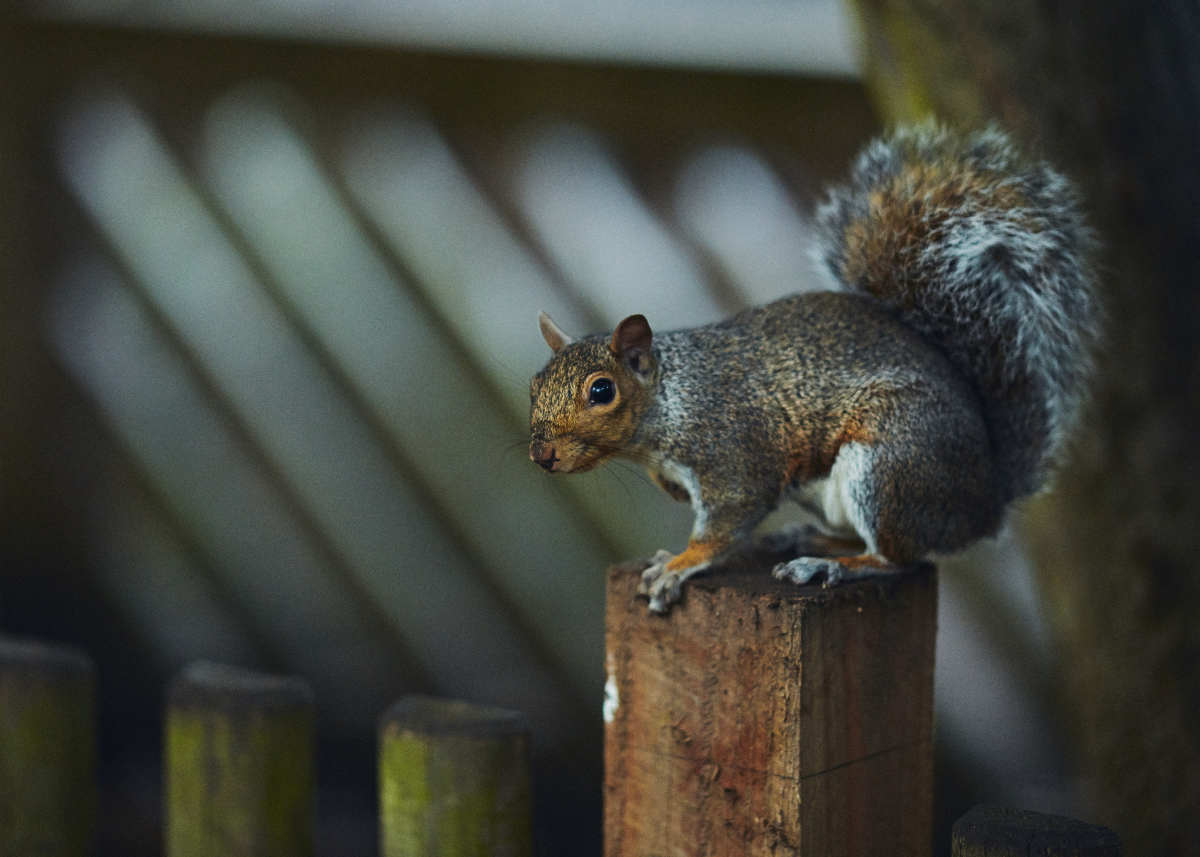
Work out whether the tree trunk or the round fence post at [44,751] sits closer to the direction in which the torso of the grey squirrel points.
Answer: the round fence post

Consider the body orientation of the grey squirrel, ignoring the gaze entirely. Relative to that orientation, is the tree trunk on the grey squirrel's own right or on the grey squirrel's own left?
on the grey squirrel's own right

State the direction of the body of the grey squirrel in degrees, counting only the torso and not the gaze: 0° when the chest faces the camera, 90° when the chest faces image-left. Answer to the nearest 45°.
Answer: approximately 90°

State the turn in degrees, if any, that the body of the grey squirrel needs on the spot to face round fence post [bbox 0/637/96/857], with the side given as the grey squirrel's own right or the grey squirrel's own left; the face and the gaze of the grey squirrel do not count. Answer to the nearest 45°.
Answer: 0° — it already faces it
